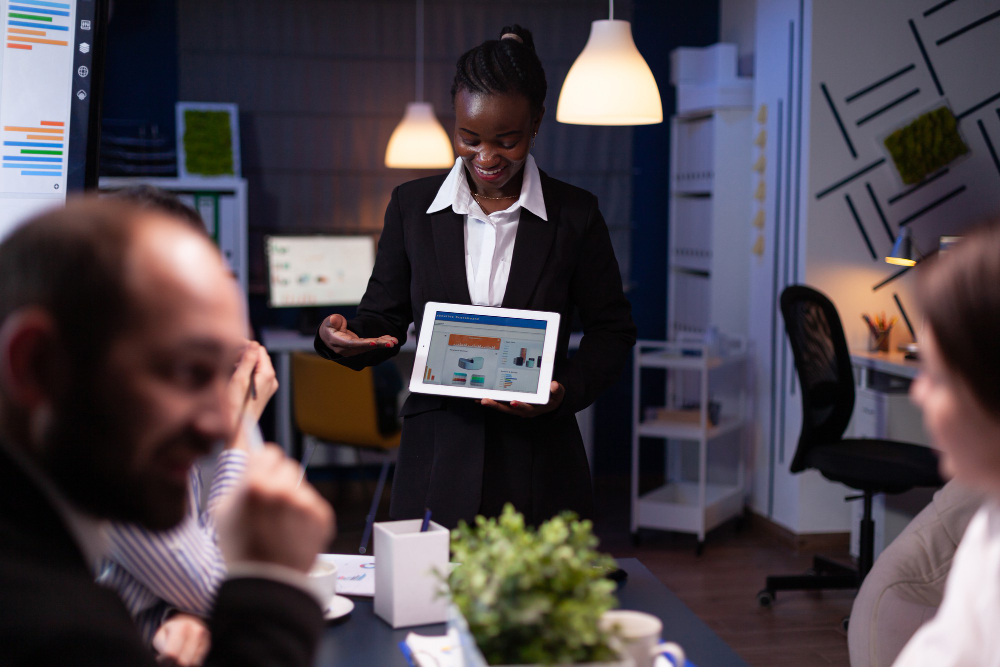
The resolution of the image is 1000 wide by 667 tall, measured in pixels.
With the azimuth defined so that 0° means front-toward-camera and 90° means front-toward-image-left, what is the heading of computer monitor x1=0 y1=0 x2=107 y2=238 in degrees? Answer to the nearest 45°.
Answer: approximately 315°

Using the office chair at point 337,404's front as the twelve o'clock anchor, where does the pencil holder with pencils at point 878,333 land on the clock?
The pencil holder with pencils is roughly at 2 o'clock from the office chair.

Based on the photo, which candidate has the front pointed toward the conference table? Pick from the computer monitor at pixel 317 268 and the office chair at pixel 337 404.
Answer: the computer monitor

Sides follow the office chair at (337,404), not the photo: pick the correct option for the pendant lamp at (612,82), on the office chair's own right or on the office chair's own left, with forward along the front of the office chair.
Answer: on the office chair's own right

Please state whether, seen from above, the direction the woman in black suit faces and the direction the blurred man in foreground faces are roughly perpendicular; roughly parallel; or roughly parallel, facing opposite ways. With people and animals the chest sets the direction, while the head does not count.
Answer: roughly perpendicular

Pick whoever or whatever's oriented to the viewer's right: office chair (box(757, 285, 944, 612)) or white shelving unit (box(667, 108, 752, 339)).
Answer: the office chair

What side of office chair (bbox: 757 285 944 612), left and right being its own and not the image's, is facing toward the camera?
right

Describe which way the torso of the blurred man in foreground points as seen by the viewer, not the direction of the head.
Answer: to the viewer's right

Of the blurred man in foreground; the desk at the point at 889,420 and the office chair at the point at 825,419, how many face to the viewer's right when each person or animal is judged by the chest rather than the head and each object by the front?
2

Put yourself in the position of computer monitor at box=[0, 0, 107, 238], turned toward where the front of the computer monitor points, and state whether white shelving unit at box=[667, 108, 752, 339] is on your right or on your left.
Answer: on your left

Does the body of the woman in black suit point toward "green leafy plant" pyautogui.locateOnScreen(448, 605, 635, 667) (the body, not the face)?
yes

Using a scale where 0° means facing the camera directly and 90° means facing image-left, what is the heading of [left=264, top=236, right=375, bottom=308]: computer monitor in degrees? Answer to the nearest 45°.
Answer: approximately 0°

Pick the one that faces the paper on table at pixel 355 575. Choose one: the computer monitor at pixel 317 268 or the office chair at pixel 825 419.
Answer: the computer monitor

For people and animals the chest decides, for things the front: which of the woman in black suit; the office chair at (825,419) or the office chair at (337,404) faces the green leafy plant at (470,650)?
the woman in black suit
